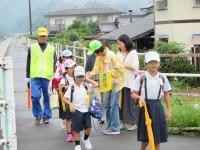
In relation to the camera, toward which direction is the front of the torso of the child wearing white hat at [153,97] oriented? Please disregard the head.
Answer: toward the camera

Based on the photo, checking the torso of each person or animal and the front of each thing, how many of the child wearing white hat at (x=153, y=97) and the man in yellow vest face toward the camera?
2

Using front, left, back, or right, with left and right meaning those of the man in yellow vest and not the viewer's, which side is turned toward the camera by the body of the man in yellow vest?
front

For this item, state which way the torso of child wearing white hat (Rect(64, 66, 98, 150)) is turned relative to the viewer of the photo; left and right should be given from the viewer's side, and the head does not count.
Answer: facing the viewer

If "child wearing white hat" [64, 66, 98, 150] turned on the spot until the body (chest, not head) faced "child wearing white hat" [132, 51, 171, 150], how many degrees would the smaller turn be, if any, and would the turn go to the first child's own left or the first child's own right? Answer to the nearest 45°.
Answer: approximately 45° to the first child's own left

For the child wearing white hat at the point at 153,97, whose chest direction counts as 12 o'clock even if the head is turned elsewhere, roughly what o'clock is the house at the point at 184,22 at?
The house is roughly at 6 o'clock from the child wearing white hat.
